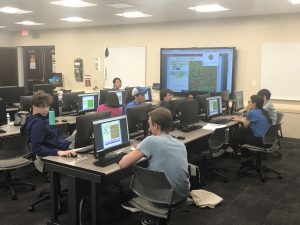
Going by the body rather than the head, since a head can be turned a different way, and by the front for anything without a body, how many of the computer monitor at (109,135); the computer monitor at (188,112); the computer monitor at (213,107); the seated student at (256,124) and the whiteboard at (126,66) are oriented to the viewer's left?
1

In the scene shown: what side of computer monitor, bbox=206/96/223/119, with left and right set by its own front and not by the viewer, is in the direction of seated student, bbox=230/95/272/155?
front

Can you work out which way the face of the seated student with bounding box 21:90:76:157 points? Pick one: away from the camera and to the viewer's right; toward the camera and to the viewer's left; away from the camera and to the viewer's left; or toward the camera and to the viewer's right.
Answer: toward the camera and to the viewer's right

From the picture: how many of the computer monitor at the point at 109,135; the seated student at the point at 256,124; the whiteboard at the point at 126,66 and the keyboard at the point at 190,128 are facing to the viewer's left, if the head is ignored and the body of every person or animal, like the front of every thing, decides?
1

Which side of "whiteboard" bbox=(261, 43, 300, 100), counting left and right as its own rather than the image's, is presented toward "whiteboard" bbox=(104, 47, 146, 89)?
right

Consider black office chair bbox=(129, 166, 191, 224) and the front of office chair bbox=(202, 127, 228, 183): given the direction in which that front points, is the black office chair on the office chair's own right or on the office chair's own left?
on the office chair's own left

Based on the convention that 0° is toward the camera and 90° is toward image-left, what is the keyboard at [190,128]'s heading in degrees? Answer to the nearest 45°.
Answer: approximately 315°

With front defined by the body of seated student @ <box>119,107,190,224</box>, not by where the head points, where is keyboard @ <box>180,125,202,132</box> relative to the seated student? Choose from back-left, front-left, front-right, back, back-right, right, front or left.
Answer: front-right

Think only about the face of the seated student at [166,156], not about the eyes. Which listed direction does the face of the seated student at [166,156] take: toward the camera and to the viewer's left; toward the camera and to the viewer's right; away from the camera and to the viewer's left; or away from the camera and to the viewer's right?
away from the camera and to the viewer's left

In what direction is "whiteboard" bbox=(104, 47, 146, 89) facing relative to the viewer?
toward the camera

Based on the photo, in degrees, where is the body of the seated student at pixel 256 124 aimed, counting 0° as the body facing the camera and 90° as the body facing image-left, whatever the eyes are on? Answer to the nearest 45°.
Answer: approximately 90°

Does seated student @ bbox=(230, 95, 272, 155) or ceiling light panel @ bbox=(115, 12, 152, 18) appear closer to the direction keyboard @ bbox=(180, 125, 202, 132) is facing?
the seated student

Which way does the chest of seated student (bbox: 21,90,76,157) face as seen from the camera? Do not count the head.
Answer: to the viewer's right

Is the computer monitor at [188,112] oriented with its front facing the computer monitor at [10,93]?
no

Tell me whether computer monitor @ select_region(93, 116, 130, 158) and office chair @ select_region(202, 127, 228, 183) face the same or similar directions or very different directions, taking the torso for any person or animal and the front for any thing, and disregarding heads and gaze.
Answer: very different directions

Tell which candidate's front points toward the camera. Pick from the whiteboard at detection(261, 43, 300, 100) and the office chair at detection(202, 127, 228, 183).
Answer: the whiteboard

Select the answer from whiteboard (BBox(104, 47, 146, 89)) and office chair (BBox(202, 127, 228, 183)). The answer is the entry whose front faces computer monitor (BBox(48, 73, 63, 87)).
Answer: the office chair

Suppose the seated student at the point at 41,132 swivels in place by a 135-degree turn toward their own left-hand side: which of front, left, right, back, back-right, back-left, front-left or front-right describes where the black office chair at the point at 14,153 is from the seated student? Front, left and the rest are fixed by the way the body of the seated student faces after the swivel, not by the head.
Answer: front

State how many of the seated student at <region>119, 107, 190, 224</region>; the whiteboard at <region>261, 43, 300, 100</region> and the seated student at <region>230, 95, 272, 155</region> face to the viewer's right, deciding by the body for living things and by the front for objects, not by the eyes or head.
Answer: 0

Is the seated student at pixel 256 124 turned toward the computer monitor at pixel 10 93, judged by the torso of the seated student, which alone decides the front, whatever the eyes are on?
yes
